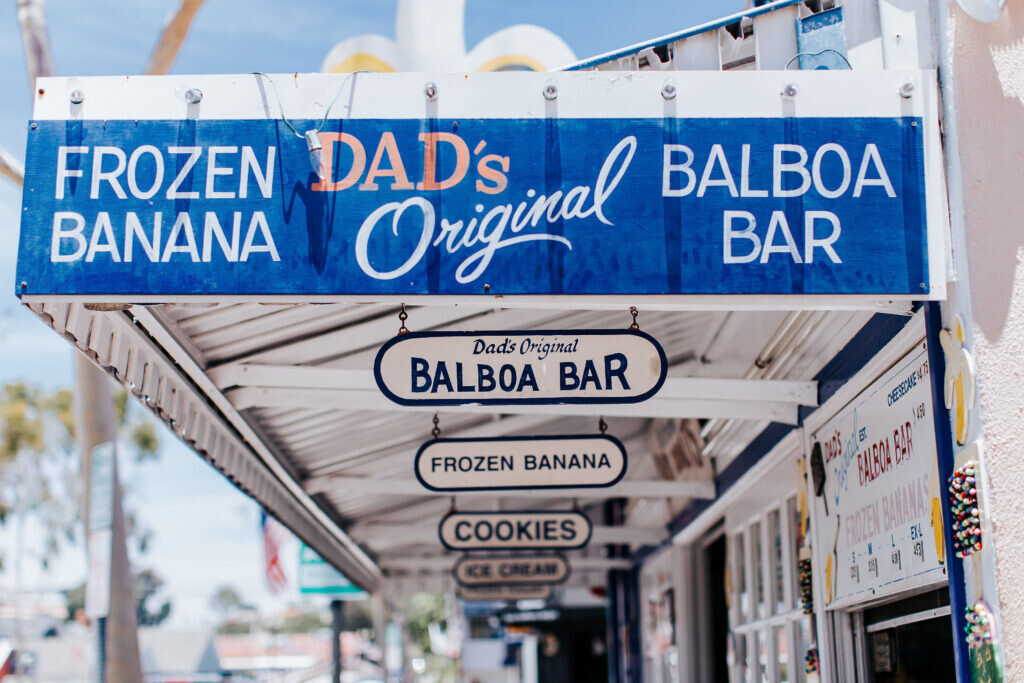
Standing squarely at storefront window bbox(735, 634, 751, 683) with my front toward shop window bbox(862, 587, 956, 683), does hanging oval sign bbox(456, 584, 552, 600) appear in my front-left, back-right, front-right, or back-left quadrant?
back-right

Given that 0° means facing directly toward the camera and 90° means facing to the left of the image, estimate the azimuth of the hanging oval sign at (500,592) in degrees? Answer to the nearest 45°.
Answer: approximately 0°

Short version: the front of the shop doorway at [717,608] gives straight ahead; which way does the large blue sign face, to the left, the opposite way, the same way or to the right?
to the left

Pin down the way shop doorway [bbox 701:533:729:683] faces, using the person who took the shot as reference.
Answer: facing to the left of the viewer

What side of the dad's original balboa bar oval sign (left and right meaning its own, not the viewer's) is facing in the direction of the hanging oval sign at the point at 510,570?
back

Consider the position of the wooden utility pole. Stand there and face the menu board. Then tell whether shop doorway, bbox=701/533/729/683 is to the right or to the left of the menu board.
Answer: left

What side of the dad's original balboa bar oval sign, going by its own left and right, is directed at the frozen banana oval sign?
back

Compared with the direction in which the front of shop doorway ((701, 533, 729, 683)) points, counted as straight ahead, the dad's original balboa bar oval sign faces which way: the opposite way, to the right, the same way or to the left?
to the left

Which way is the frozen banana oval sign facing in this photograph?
toward the camera
